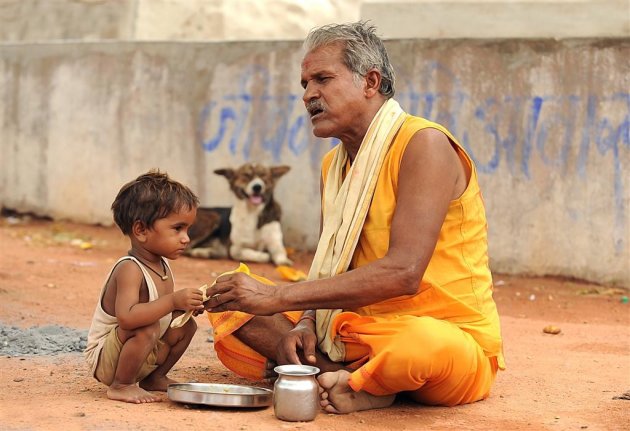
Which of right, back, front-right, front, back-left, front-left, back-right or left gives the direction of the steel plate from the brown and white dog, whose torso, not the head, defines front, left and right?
front-right

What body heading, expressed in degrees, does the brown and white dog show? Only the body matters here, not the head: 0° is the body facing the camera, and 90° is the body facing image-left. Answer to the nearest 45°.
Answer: approximately 315°

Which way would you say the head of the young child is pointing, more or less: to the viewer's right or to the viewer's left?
to the viewer's right

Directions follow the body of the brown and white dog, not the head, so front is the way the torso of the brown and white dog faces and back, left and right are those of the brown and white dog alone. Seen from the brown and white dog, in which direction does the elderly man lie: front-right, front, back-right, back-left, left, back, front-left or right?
front-right

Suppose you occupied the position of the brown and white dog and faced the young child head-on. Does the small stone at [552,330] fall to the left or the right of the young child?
left

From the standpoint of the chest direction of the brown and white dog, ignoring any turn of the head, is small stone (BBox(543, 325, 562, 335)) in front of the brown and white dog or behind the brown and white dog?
in front
